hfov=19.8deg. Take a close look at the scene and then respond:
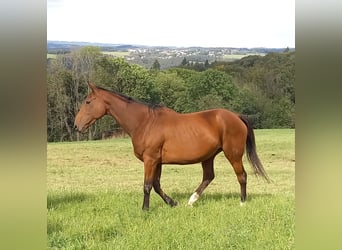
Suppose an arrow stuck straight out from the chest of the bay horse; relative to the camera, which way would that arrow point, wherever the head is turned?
to the viewer's left
